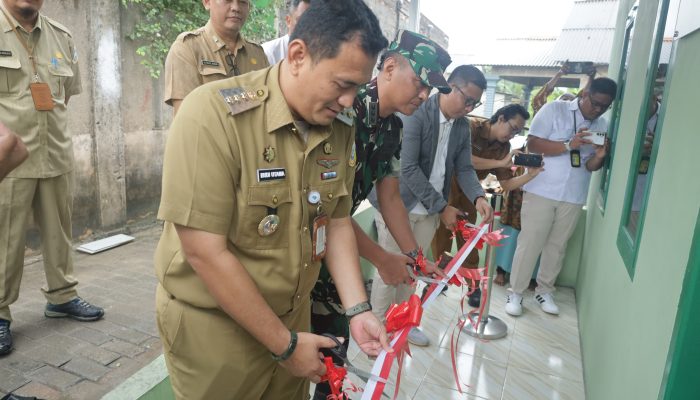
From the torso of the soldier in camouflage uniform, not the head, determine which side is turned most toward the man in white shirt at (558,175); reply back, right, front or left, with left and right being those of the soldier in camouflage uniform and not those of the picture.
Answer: left

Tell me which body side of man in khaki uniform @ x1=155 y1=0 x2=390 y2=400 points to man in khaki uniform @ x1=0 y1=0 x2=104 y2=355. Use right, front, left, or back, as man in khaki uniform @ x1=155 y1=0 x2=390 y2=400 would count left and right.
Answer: back

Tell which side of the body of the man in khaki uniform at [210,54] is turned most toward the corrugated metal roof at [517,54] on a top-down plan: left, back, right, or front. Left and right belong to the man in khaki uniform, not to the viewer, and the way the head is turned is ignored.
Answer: left

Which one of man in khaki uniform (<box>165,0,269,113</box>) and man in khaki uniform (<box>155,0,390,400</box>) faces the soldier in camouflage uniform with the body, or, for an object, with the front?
man in khaki uniform (<box>165,0,269,113</box>)

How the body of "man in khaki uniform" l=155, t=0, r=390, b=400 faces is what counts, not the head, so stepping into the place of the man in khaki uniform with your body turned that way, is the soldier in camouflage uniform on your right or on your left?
on your left

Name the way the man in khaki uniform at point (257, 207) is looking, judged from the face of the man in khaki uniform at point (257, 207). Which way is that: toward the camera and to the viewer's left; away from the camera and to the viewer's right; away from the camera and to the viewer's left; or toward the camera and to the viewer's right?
toward the camera and to the viewer's right

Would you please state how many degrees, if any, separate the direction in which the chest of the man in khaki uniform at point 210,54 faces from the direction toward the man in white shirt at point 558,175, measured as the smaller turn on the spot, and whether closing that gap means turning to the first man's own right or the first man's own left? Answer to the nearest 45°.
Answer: approximately 45° to the first man's own left

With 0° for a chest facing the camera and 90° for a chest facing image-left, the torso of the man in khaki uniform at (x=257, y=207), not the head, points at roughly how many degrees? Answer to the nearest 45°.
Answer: approximately 315°
